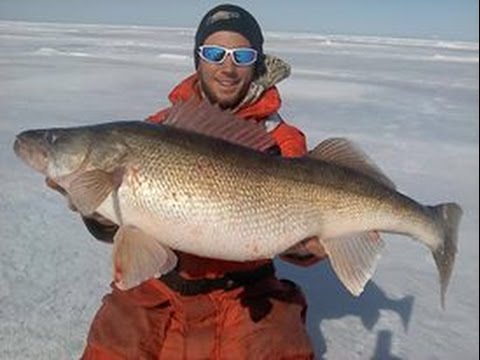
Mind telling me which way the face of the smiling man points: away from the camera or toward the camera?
toward the camera

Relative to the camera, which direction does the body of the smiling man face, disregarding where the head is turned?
toward the camera

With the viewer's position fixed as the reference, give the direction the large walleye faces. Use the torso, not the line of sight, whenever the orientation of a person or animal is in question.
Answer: facing to the left of the viewer
